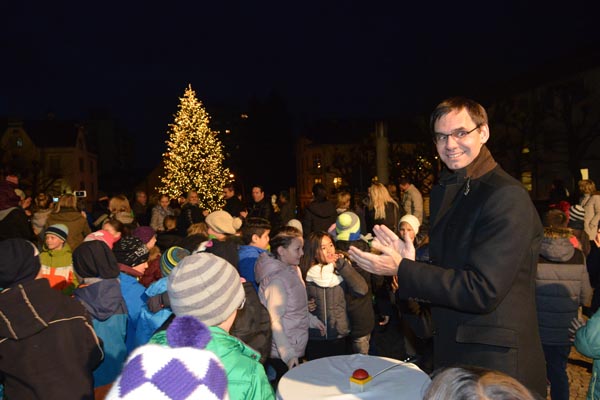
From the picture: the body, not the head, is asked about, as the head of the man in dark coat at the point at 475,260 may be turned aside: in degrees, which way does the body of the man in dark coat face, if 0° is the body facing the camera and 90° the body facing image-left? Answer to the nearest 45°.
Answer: approximately 45°

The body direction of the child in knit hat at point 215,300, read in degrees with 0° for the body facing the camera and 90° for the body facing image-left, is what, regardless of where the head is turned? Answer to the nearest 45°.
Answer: approximately 225°

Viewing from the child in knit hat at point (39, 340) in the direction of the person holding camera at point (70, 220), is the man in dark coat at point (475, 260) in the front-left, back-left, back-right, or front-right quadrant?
back-right

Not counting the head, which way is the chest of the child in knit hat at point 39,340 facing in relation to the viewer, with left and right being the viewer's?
facing away from the viewer

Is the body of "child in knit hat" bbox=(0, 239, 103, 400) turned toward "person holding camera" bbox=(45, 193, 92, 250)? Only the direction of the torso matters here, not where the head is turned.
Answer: yes

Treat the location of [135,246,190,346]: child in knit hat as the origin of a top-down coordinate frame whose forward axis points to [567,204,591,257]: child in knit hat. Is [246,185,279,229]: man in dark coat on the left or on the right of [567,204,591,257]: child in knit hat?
left

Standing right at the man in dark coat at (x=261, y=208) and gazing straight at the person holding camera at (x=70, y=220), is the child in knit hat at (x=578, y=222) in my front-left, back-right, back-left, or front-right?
back-left

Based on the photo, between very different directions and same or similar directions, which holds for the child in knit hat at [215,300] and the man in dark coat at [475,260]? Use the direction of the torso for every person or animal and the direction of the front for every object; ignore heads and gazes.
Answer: very different directions

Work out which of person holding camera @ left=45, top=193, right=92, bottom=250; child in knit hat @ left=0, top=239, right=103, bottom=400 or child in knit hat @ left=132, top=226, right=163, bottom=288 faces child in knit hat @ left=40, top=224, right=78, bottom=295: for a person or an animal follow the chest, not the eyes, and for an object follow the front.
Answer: child in knit hat @ left=0, top=239, right=103, bottom=400

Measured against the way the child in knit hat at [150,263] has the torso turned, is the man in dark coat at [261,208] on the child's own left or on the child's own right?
on the child's own left
